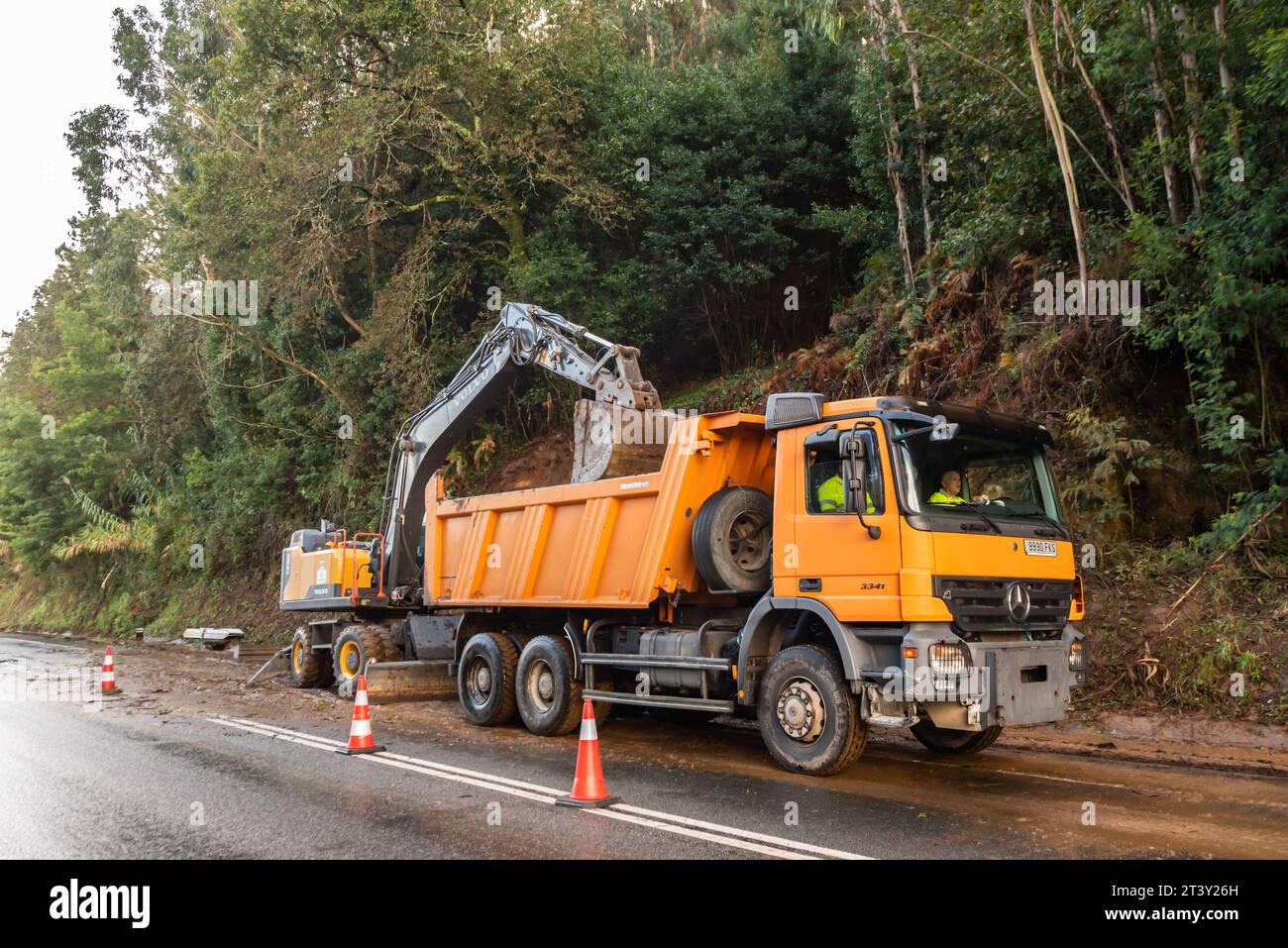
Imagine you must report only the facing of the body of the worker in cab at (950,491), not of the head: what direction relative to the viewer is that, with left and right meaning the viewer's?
facing the viewer and to the right of the viewer

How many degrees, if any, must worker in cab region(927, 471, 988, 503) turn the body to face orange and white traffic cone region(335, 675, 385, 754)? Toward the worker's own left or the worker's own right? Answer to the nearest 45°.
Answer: approximately 135° to the worker's own right

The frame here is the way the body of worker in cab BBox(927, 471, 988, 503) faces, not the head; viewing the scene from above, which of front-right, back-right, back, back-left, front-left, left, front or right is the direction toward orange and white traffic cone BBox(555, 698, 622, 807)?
right

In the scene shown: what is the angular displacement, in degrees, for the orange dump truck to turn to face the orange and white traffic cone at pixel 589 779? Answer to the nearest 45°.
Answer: approximately 90° to its right

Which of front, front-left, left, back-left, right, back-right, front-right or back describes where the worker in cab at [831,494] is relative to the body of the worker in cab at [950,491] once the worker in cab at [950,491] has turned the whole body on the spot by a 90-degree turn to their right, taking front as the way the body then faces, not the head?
front-right

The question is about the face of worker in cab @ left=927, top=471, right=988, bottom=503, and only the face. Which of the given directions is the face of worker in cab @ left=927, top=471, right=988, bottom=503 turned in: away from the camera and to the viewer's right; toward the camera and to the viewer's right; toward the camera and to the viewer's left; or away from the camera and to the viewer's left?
toward the camera and to the viewer's right
